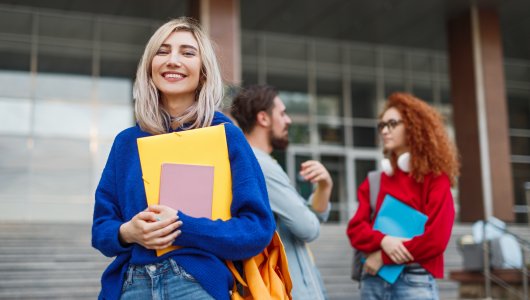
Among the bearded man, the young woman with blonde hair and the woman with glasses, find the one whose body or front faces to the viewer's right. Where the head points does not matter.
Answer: the bearded man

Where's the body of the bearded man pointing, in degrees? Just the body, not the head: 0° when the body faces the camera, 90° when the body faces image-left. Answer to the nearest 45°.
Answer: approximately 270°

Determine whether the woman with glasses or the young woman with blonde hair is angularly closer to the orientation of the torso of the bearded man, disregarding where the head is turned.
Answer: the woman with glasses

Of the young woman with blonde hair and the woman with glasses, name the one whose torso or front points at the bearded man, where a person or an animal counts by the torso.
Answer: the woman with glasses

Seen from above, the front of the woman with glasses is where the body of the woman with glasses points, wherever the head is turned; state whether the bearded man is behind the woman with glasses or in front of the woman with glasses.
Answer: in front

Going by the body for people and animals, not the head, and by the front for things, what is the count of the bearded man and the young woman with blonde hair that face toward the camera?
1

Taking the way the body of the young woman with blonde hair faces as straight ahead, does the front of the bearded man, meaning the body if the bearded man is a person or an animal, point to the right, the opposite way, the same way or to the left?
to the left

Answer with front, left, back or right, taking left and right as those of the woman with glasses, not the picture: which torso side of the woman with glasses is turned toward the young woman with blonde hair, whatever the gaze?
front

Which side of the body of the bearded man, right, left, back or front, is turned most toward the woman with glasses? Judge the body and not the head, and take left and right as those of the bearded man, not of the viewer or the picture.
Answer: front

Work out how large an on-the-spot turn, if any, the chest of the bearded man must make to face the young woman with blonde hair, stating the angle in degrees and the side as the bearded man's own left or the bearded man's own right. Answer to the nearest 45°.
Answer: approximately 90° to the bearded man's own right

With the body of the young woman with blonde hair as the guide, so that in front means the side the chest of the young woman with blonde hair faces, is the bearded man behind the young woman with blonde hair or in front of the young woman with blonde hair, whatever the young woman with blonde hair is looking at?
behind

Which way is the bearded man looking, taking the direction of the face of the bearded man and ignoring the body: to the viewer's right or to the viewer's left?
to the viewer's right
